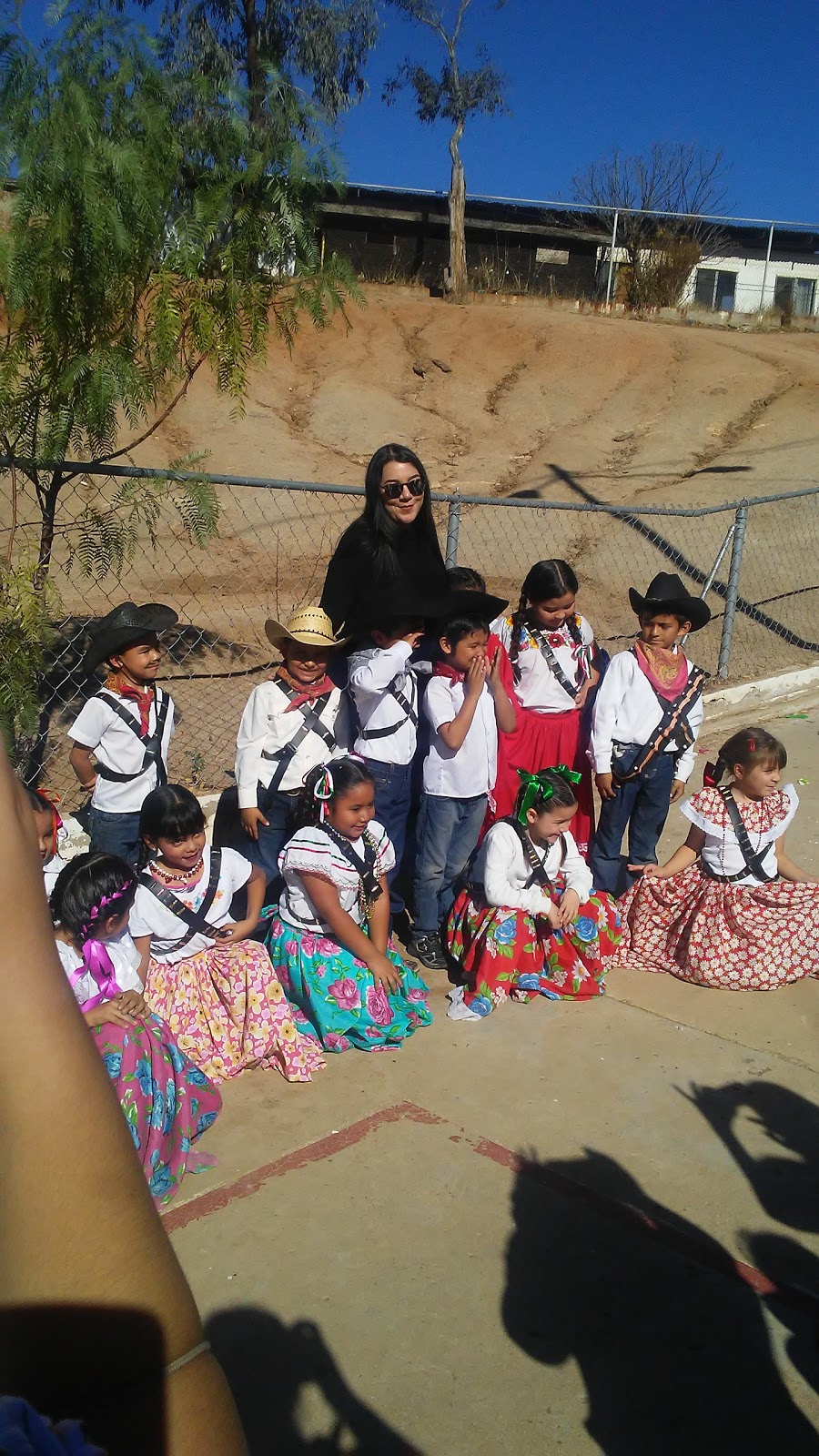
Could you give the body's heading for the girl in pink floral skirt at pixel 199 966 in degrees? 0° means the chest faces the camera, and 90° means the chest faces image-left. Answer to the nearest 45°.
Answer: approximately 315°

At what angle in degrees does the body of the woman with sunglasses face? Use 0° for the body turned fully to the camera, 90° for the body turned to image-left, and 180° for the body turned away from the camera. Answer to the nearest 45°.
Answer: approximately 315°

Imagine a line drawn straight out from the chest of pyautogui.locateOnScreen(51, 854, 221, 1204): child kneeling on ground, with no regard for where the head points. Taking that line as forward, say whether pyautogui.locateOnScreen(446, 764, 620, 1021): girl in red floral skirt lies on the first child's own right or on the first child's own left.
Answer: on the first child's own left

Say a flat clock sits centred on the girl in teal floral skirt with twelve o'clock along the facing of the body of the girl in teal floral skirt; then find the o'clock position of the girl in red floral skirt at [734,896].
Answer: The girl in red floral skirt is roughly at 10 o'clock from the girl in teal floral skirt.

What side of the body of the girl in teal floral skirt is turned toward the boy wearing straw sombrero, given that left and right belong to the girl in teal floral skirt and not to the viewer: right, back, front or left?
back

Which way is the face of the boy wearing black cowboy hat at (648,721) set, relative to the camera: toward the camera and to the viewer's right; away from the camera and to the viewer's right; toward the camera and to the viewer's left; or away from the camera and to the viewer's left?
toward the camera and to the viewer's left

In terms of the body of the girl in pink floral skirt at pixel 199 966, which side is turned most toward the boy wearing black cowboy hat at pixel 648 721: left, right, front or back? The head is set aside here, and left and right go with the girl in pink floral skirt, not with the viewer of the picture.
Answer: left

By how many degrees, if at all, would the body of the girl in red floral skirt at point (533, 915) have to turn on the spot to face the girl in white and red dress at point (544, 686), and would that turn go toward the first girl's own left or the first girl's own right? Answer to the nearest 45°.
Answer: approximately 135° to the first girl's own left
